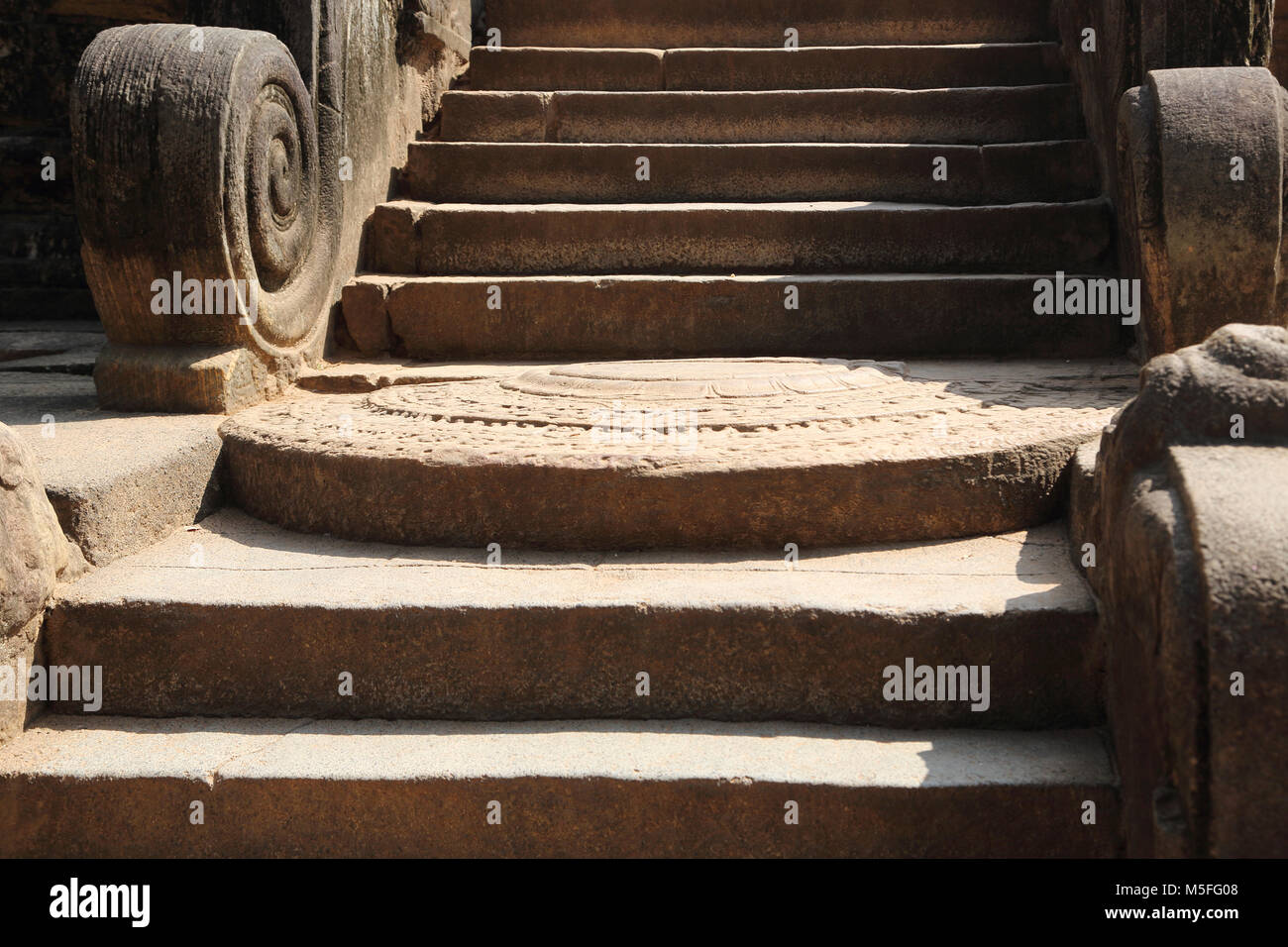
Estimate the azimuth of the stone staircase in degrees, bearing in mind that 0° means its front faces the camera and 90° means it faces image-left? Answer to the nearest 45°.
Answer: approximately 0°
